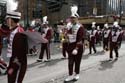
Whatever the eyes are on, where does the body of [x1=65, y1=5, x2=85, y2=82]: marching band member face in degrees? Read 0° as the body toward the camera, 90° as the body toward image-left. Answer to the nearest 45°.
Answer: approximately 45°
